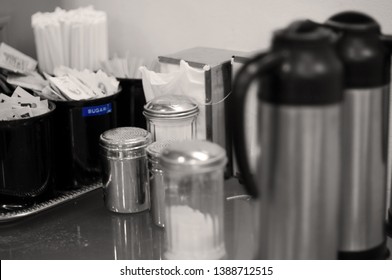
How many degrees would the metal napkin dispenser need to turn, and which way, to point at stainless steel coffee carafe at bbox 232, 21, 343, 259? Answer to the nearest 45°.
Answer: approximately 45° to its left

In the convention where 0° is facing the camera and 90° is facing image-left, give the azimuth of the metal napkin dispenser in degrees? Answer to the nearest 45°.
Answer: approximately 45°
